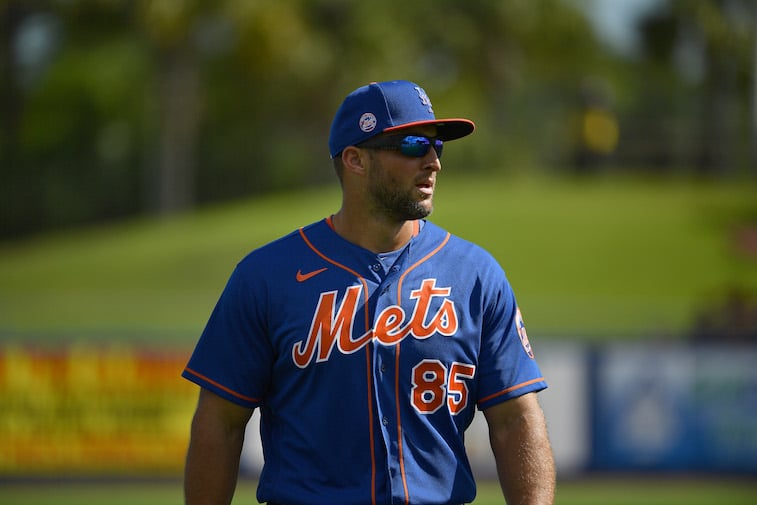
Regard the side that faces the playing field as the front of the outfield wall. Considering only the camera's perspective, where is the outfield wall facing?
facing the viewer

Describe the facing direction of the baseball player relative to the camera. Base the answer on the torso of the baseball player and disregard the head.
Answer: toward the camera

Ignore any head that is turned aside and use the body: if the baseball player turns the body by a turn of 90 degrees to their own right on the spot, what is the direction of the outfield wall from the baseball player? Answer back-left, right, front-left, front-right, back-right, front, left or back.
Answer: right
